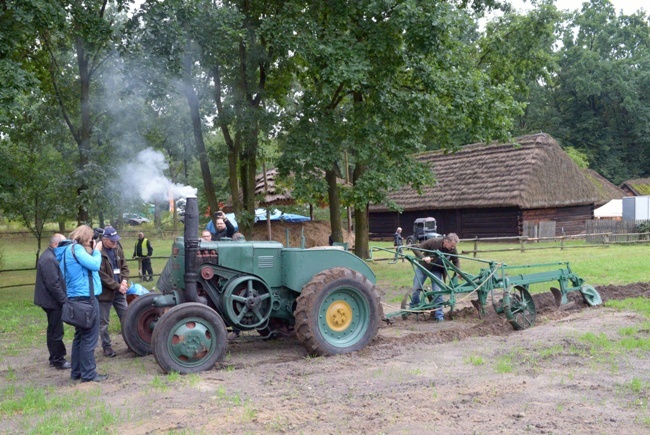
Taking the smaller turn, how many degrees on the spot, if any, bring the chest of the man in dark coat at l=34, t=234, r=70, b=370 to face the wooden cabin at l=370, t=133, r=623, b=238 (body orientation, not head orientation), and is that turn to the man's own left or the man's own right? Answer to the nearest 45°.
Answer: approximately 45° to the man's own left

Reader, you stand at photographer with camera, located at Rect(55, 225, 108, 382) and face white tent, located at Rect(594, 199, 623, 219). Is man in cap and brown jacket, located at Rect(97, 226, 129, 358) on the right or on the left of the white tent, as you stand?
left

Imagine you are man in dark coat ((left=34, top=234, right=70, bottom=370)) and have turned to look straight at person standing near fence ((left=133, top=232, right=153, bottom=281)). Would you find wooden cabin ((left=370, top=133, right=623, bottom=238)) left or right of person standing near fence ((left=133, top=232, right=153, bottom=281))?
right

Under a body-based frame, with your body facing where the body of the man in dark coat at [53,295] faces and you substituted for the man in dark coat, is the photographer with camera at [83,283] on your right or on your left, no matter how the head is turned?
on your right

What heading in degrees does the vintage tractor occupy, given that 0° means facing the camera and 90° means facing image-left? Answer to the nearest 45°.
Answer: approximately 45°

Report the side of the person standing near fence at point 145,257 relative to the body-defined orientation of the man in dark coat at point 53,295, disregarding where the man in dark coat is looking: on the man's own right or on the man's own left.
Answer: on the man's own left

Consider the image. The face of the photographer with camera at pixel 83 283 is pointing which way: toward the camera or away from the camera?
away from the camera

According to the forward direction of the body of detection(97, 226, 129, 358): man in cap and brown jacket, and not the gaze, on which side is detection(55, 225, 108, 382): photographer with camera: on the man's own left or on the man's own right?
on the man's own right

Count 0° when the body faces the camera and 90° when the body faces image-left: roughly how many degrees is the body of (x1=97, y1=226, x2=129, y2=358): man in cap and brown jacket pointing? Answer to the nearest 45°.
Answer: approximately 315°

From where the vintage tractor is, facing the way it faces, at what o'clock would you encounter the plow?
The plow is roughly at 7 o'clock from the vintage tractor.

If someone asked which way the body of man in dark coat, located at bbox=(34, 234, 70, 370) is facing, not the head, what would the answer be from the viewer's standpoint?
to the viewer's right

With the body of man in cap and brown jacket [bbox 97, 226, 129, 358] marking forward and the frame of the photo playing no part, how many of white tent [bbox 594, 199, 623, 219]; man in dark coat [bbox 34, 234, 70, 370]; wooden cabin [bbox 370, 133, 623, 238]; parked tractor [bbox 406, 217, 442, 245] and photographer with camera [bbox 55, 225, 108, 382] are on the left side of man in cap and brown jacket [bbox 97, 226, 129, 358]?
3

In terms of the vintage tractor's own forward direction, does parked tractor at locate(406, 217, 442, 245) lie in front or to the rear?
to the rear
